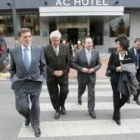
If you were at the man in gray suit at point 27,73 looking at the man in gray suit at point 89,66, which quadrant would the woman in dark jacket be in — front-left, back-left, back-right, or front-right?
front-right

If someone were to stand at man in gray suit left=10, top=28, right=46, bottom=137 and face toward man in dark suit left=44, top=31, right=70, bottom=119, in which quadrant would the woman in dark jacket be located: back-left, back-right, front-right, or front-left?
front-right

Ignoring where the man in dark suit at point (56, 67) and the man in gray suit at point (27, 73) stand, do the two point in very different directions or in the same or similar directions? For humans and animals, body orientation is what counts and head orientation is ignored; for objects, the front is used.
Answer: same or similar directions

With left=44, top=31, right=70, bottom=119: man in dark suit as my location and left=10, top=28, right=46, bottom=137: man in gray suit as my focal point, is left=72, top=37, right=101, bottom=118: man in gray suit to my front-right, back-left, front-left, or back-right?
back-left

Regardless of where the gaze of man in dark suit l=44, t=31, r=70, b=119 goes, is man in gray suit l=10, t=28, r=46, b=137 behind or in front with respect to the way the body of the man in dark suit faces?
in front

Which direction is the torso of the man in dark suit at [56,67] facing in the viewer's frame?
toward the camera

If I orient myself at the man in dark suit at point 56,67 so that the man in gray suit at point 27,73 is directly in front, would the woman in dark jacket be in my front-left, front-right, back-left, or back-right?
back-left

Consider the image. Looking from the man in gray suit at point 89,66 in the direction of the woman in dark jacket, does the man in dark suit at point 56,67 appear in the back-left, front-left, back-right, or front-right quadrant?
back-right

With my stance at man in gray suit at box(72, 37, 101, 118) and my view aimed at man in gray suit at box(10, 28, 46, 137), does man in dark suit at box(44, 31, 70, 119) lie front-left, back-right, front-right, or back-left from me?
front-right

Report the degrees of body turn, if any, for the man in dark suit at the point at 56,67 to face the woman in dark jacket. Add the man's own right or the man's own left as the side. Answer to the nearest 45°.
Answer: approximately 90° to the man's own left

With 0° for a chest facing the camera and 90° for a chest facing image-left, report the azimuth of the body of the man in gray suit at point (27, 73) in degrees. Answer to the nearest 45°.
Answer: approximately 0°

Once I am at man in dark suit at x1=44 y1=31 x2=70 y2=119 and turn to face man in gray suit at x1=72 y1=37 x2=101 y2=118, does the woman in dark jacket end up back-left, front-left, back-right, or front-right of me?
front-right

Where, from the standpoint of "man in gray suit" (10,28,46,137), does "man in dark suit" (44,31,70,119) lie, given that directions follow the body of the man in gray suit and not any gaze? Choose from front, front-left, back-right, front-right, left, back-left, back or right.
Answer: back-left
